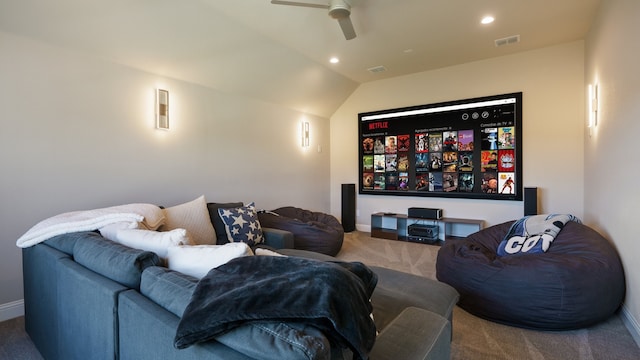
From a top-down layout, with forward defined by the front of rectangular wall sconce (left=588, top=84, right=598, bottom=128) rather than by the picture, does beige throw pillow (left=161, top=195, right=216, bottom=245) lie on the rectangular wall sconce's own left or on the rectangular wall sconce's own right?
on the rectangular wall sconce's own left

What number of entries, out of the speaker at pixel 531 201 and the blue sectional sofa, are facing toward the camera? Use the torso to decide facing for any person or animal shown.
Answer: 1

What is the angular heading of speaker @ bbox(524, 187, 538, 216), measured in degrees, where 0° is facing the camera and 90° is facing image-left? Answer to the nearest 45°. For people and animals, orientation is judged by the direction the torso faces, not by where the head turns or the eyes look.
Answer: approximately 0°

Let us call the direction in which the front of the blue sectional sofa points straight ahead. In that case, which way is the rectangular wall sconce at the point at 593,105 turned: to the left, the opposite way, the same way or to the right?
to the left

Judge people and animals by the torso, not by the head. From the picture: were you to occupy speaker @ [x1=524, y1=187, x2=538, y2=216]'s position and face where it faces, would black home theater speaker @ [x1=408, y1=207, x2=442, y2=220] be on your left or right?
on your right

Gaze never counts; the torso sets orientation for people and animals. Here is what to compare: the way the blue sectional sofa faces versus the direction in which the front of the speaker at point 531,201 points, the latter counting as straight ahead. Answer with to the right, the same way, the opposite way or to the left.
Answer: the opposite way

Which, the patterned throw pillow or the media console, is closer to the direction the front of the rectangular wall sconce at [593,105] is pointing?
the media console

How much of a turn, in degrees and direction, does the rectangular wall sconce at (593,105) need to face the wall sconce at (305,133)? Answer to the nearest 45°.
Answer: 0° — it already faces it

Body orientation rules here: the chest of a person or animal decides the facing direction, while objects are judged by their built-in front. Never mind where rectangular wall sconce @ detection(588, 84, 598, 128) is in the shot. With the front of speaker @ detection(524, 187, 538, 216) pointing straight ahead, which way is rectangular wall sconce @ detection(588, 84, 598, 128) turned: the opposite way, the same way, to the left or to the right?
to the right

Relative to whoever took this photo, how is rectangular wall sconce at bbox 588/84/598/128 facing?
facing to the left of the viewer
